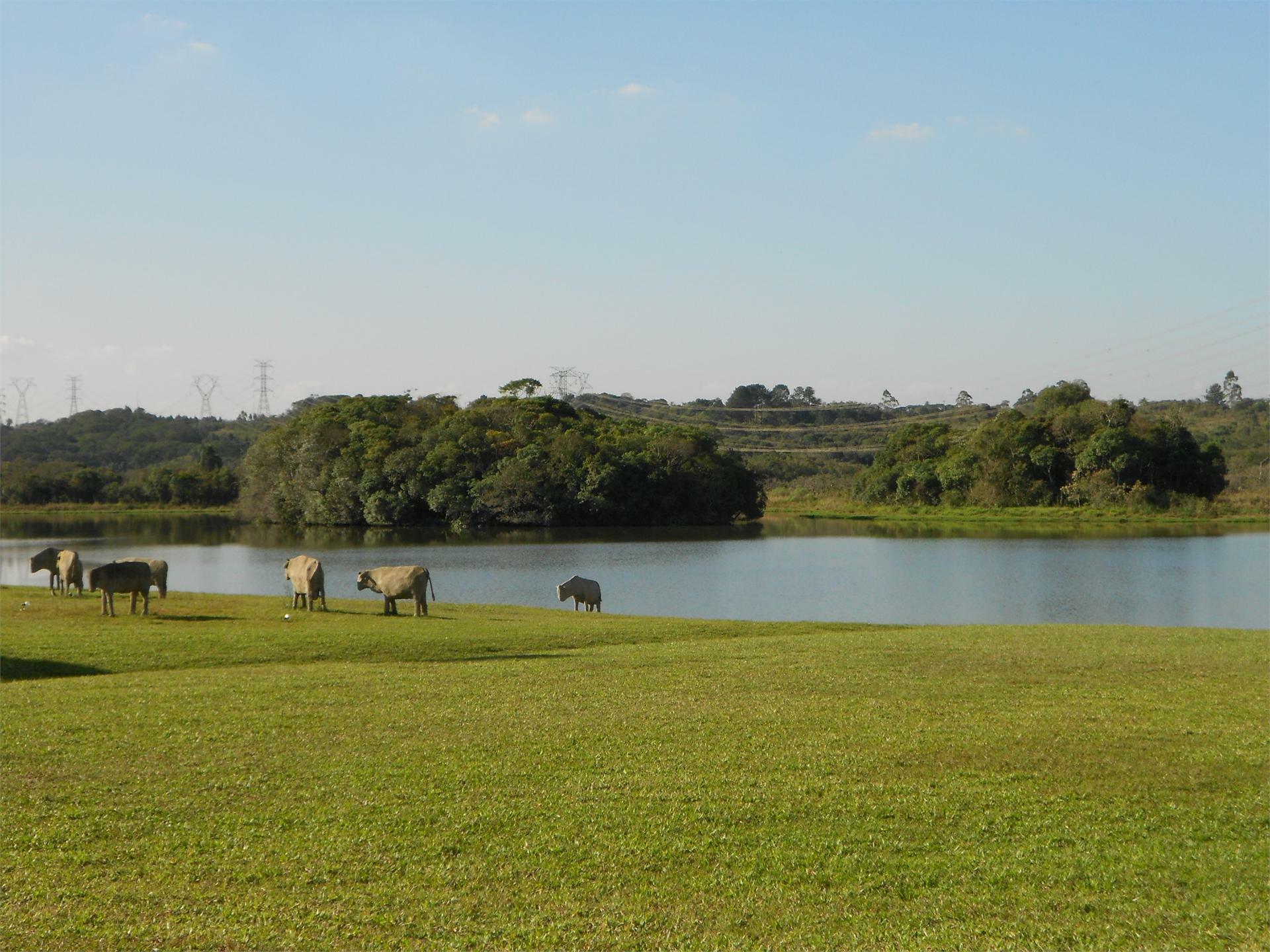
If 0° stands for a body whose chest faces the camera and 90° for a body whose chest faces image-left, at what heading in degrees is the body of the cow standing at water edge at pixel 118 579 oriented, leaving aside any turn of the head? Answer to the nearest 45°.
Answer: approximately 90°

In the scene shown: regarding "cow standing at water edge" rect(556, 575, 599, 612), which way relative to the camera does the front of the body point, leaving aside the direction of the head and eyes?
to the viewer's left

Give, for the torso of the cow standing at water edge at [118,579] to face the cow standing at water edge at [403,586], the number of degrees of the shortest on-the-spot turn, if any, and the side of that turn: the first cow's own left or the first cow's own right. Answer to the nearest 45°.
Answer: approximately 180°

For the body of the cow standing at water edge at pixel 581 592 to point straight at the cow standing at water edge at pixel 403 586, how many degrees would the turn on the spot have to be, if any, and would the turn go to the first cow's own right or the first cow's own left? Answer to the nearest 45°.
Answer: approximately 45° to the first cow's own left

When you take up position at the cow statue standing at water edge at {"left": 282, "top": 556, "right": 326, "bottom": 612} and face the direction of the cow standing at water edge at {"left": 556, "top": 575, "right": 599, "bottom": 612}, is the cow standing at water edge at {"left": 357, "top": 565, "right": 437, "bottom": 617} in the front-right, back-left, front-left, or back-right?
front-right

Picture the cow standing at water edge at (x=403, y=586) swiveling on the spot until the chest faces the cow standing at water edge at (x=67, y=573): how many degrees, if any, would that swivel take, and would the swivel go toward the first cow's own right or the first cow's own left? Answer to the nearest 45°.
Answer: approximately 45° to the first cow's own right

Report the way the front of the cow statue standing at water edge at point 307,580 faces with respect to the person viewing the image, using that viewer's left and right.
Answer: facing away from the viewer and to the left of the viewer

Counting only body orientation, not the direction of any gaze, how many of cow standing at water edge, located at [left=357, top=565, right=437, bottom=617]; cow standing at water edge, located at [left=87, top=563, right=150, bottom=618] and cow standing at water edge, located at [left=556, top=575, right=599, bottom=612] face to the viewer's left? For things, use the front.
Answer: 3

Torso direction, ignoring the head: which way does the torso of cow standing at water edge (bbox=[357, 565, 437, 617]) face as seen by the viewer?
to the viewer's left
